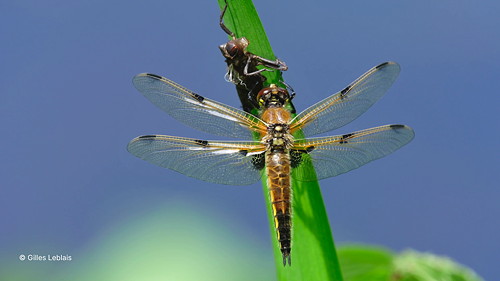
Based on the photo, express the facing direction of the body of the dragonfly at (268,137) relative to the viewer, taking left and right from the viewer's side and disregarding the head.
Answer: facing away from the viewer
